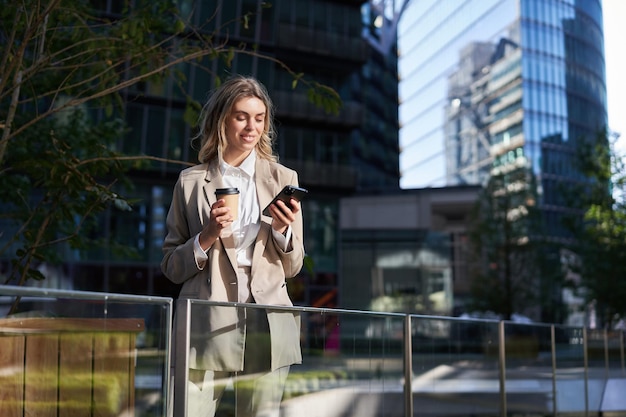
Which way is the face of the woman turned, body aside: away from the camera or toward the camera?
toward the camera

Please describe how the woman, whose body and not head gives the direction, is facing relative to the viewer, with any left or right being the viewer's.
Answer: facing the viewer

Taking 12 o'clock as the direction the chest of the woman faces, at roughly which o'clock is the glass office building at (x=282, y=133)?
The glass office building is roughly at 6 o'clock from the woman.

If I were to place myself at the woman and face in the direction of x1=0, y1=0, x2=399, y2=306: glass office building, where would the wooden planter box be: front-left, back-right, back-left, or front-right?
back-left

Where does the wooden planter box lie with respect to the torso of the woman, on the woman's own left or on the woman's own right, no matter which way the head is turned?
on the woman's own right

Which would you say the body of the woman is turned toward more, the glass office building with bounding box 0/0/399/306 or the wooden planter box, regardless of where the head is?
the wooden planter box
